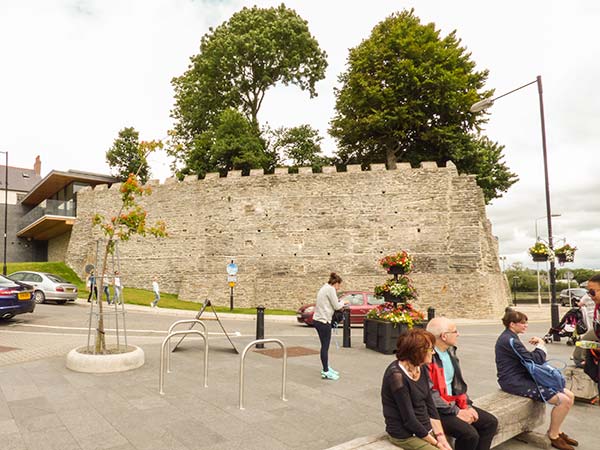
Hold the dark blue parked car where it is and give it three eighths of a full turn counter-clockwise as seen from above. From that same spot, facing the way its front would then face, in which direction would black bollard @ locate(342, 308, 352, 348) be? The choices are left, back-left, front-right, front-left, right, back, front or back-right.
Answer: front-left

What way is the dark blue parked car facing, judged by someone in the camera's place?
facing away from the viewer and to the left of the viewer

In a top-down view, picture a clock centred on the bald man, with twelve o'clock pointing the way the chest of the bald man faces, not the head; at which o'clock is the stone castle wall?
The stone castle wall is roughly at 7 o'clock from the bald man.

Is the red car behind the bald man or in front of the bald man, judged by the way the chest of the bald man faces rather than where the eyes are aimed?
behind

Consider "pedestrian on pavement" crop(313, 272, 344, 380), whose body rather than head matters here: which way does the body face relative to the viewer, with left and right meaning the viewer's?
facing to the right of the viewer

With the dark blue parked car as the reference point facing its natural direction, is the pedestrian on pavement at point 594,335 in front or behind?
behind

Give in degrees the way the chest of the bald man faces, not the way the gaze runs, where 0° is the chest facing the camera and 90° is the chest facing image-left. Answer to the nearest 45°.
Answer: approximately 315°

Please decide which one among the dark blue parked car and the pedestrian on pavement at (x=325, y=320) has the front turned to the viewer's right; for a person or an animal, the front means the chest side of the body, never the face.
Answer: the pedestrian on pavement
